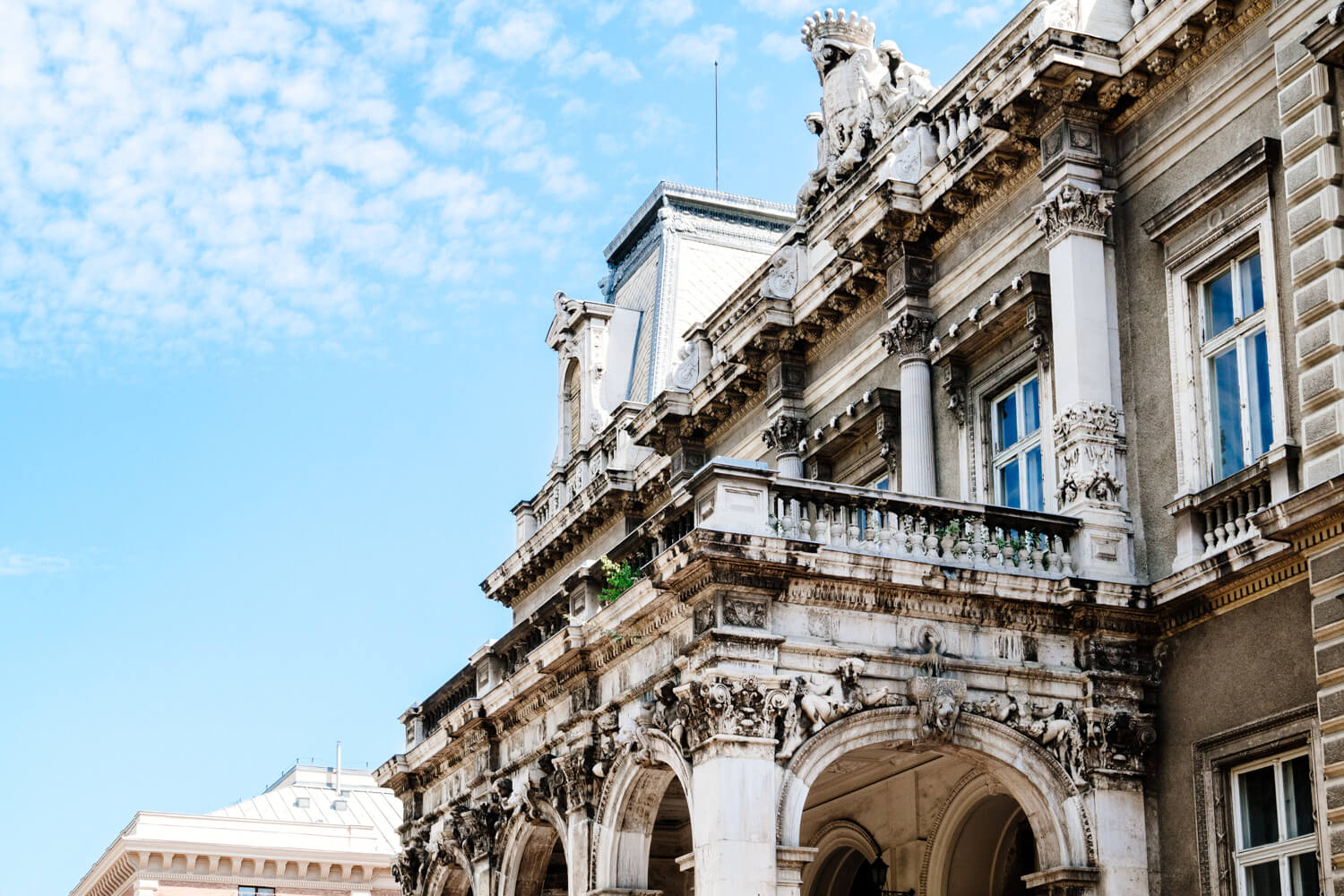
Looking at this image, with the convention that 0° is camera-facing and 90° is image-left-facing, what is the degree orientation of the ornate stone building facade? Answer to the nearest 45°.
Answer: approximately 45°
